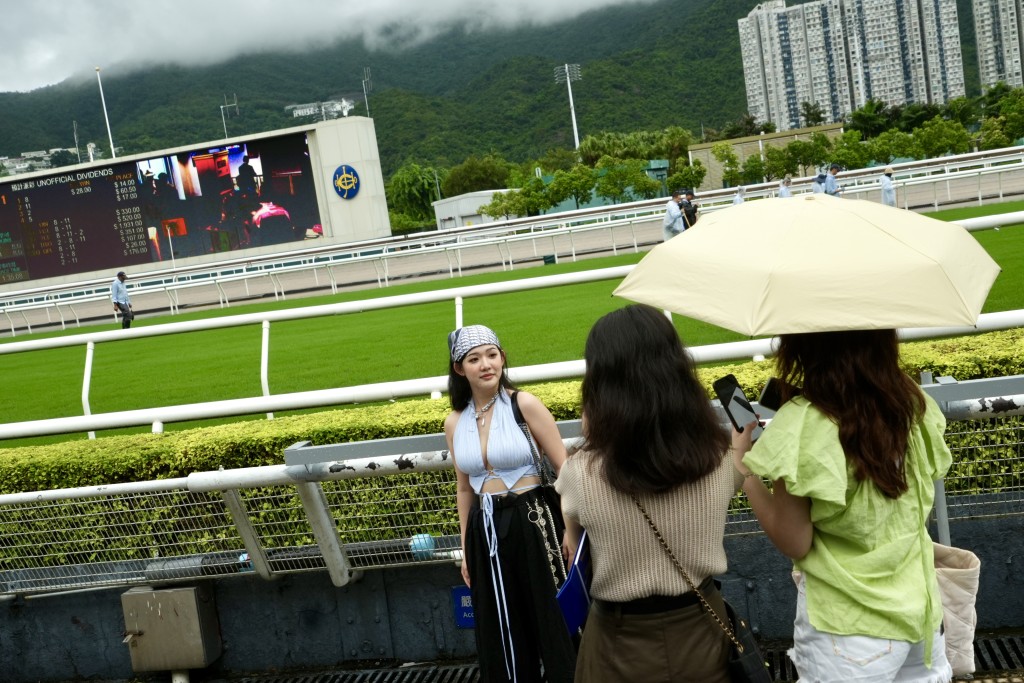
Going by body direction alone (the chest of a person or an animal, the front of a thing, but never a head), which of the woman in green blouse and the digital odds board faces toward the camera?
the digital odds board

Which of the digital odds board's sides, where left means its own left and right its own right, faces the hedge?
front

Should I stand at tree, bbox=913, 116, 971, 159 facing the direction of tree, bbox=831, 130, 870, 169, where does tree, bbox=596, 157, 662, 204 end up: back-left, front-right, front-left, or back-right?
front-left

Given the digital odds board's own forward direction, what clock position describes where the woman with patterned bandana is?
The woman with patterned bandana is roughly at 12 o'clock from the digital odds board.

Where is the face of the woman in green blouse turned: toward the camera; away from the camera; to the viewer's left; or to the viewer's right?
away from the camera

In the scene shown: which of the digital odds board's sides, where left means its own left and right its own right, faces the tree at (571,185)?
left

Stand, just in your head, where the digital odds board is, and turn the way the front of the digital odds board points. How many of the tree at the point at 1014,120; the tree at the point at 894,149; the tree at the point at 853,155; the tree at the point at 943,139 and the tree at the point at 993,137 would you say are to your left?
5

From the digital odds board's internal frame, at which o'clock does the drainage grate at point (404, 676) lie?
The drainage grate is roughly at 12 o'clock from the digital odds board.

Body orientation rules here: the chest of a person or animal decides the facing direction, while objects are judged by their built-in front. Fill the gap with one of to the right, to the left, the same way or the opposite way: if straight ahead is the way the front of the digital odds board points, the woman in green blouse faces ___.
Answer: the opposite way

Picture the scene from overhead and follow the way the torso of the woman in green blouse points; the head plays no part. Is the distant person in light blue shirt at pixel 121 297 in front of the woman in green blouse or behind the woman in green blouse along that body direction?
in front

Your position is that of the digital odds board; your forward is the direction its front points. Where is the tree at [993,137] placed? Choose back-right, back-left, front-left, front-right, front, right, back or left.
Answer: left

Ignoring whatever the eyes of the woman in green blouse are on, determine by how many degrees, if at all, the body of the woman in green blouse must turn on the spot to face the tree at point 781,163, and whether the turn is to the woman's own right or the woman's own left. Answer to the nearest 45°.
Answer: approximately 45° to the woman's own right

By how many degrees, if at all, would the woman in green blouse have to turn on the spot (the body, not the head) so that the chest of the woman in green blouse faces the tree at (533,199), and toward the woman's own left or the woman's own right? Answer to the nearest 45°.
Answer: approximately 45° to the woman's own right

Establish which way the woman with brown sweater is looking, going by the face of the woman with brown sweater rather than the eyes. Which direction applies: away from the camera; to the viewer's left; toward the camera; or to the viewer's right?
away from the camera

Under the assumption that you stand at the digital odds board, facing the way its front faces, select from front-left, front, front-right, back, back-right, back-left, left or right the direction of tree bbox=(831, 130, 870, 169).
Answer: left

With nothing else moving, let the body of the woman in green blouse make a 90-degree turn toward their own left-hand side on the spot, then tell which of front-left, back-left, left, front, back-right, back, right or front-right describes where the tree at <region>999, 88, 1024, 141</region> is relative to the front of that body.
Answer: back-right

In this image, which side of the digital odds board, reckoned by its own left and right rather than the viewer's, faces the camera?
front

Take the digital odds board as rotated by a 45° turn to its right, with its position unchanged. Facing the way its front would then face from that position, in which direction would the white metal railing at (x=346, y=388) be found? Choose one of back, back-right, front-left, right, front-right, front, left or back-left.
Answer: front-left

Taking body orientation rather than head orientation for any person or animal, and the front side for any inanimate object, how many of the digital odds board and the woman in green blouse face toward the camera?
1

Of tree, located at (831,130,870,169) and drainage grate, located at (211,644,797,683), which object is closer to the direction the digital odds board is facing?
the drainage grate
